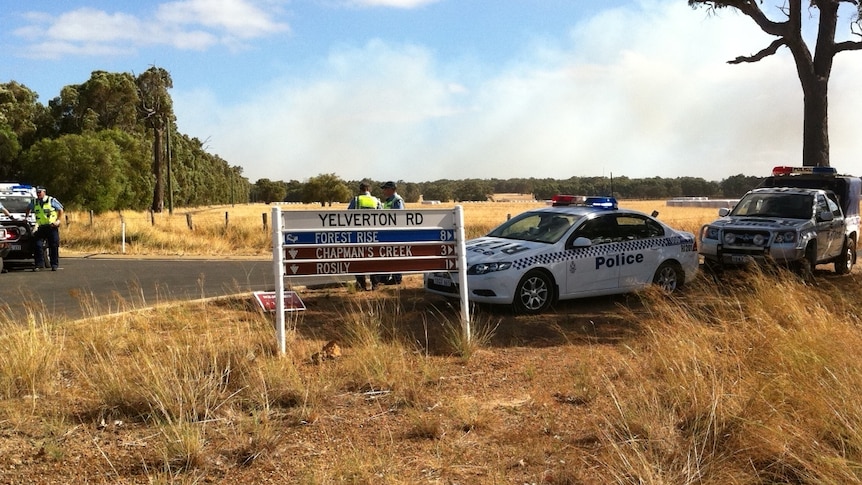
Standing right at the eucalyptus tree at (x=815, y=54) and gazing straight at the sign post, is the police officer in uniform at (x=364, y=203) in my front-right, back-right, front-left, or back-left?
front-right

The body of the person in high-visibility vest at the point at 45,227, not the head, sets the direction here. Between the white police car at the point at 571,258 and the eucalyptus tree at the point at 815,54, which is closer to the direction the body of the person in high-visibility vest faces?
the white police car

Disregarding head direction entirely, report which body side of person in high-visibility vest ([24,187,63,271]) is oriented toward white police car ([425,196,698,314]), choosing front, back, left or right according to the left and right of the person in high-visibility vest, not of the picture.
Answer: left

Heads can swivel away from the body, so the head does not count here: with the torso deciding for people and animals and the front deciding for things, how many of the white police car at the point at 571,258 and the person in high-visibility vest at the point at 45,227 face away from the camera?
0

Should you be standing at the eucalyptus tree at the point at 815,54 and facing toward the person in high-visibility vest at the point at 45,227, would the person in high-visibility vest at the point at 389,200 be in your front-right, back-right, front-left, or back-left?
front-left

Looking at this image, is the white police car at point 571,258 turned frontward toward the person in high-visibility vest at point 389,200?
no

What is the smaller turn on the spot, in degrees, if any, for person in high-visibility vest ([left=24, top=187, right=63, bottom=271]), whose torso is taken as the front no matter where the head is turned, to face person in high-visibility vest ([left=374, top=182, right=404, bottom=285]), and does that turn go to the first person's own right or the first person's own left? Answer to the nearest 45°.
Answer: approximately 90° to the first person's own left

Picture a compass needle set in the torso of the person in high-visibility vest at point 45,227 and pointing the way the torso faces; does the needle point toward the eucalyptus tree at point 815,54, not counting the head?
no

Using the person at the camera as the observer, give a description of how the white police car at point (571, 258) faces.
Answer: facing the viewer and to the left of the viewer

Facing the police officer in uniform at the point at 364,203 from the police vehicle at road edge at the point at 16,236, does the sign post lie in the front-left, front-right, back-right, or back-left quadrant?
front-right

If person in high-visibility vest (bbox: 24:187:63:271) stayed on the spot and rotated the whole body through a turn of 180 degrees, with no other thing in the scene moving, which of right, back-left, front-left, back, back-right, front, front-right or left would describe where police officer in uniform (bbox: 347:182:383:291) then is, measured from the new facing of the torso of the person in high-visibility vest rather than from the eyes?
right

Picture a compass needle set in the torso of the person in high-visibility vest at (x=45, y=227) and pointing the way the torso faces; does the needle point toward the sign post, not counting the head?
no

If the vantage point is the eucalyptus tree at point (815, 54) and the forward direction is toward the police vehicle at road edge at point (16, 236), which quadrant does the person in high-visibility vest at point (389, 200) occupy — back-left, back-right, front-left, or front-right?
front-left

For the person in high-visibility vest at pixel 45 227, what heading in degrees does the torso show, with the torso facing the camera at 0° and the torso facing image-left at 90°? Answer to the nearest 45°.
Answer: approximately 45°

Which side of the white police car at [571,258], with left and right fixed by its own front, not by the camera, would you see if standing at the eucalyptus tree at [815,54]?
back

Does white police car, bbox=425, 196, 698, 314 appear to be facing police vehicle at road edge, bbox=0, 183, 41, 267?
no
